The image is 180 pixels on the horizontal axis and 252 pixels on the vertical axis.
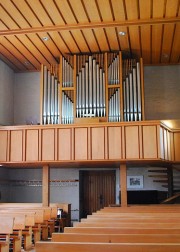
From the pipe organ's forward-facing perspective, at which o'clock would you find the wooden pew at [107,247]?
The wooden pew is roughly at 12 o'clock from the pipe organ.

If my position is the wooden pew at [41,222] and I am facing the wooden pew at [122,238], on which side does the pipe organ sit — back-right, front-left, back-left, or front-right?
back-left

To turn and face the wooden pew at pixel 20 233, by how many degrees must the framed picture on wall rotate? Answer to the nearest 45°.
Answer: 0° — it already faces it

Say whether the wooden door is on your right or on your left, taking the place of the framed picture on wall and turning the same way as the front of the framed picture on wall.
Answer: on your right

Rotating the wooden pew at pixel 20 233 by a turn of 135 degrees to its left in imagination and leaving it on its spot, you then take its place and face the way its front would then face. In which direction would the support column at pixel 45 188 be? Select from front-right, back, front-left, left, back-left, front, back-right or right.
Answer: front-left

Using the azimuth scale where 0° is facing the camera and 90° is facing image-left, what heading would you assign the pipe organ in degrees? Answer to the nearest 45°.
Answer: approximately 0°

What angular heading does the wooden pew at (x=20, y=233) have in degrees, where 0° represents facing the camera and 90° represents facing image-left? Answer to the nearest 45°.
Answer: approximately 0°
